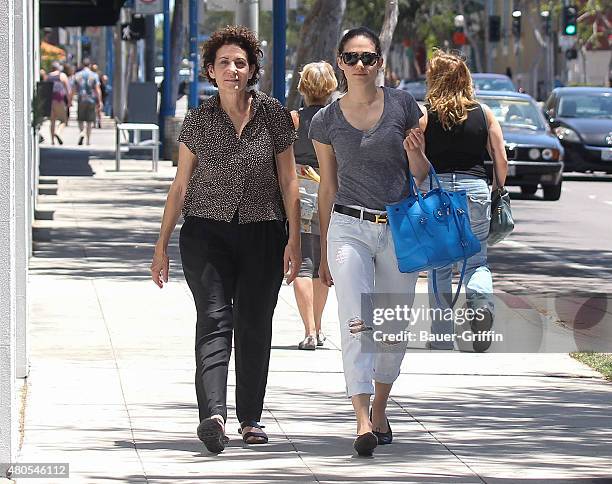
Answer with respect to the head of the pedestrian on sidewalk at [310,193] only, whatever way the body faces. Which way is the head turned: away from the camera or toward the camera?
away from the camera

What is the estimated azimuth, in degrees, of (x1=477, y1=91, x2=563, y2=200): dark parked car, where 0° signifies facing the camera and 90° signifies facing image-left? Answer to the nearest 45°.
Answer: approximately 0°

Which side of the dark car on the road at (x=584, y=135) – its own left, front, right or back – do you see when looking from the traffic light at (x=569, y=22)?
back

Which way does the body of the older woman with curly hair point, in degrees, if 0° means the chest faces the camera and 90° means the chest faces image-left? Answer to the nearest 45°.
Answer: approximately 0°

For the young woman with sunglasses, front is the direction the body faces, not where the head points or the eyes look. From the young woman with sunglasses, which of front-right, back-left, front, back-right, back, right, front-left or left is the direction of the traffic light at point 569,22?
back

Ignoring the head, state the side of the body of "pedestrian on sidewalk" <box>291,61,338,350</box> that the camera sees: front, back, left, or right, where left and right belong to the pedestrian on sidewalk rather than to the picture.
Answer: back

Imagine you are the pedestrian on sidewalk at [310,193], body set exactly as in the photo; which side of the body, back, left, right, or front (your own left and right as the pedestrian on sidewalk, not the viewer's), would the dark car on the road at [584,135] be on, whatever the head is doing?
front
